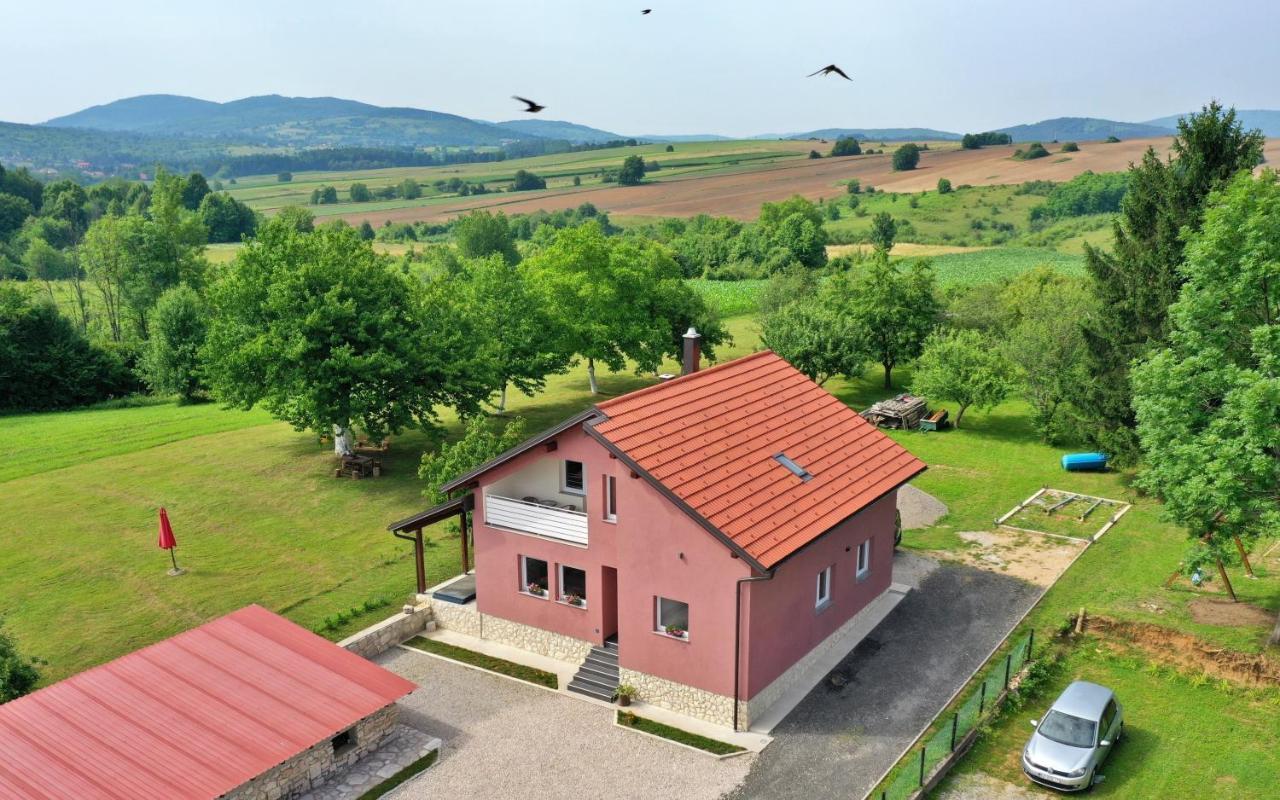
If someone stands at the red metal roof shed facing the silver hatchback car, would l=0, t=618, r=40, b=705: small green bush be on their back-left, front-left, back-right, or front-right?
back-left

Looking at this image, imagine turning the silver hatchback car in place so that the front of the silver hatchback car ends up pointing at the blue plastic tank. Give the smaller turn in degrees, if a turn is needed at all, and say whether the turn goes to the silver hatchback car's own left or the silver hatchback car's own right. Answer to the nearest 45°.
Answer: approximately 135° to the silver hatchback car's own right

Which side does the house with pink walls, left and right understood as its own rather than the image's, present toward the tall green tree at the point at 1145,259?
back

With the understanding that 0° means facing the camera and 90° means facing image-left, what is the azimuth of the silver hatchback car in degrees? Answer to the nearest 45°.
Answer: approximately 45°

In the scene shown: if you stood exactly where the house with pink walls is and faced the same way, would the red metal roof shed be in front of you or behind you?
in front

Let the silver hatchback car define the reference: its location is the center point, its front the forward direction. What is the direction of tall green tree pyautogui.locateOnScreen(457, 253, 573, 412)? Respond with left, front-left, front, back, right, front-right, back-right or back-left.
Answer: right

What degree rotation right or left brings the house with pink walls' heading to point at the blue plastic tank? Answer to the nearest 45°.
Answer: approximately 180°

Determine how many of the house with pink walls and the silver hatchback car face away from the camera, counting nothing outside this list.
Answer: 0

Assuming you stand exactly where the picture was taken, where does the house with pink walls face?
facing the viewer and to the left of the viewer

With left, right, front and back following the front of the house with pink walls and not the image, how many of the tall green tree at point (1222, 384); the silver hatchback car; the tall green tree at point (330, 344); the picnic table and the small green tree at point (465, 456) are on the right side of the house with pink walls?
3

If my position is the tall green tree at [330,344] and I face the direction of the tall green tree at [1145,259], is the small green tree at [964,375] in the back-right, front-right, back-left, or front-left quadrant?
front-left

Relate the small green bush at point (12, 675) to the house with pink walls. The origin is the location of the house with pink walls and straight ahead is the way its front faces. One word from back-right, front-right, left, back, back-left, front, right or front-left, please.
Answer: front-right

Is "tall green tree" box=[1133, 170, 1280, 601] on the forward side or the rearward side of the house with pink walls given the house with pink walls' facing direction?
on the rearward side

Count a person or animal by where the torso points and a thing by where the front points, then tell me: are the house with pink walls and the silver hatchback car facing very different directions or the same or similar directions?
same or similar directions
